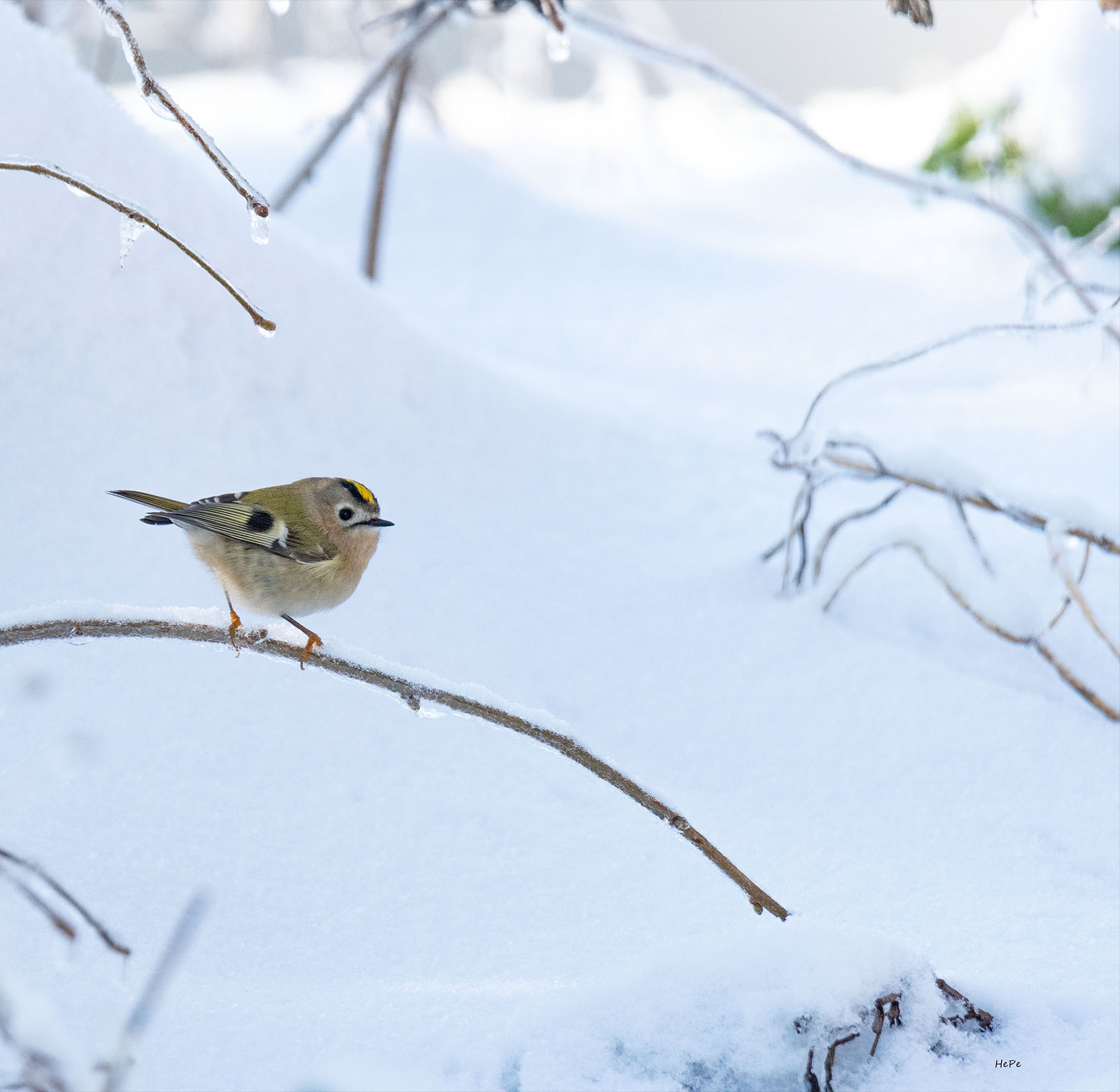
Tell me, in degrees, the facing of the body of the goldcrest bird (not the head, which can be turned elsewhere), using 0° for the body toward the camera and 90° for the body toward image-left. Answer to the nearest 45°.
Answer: approximately 270°

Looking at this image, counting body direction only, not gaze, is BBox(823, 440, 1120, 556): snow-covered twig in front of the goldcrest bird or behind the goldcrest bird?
in front

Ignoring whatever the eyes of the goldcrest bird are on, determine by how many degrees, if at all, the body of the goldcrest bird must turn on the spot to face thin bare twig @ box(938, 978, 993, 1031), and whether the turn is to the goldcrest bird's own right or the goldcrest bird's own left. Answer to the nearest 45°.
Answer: approximately 45° to the goldcrest bird's own right

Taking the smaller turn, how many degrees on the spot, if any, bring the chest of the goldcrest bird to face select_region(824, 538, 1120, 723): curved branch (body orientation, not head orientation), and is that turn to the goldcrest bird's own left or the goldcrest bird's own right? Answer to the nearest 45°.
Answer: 0° — it already faces it
